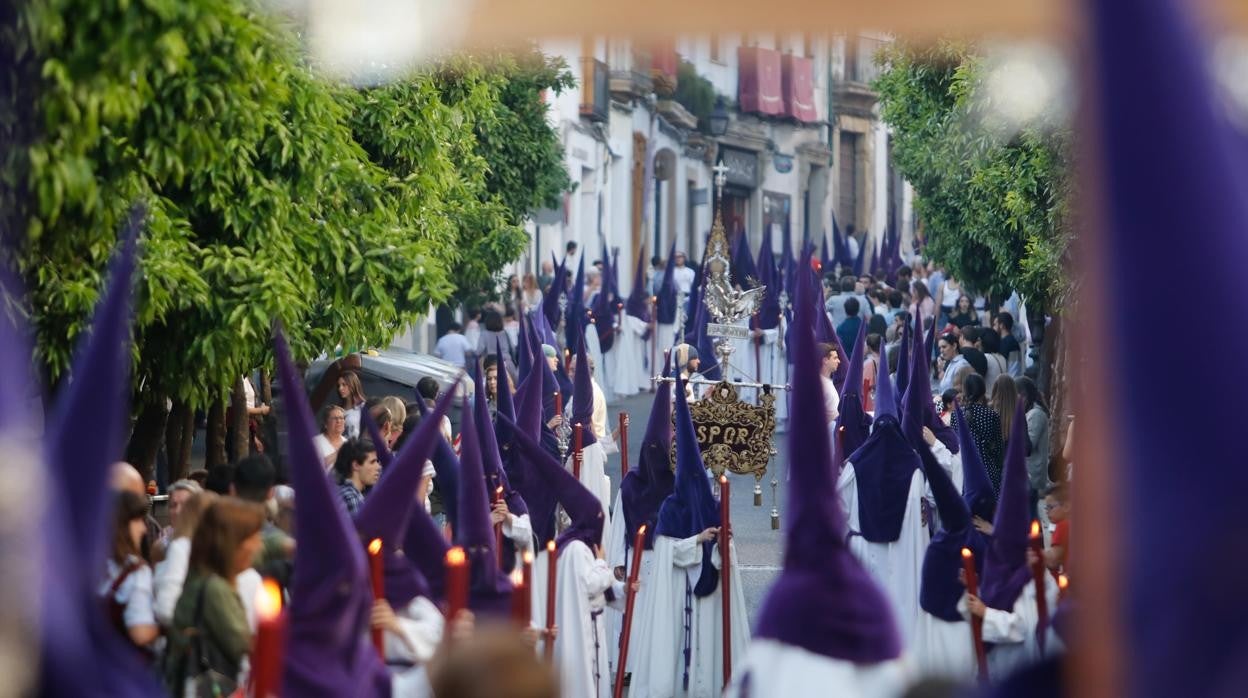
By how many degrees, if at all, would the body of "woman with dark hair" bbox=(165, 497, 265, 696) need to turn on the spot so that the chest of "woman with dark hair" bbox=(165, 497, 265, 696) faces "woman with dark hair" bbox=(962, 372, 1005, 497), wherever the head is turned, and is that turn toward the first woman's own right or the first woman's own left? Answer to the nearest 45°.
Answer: approximately 45° to the first woman's own left

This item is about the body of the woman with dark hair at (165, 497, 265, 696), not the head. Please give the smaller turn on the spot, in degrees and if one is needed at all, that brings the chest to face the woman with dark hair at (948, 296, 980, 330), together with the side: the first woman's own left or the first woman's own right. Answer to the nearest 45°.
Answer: approximately 45° to the first woman's own left

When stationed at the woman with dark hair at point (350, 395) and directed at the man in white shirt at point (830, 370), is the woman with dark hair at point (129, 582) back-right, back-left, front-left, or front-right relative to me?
back-right

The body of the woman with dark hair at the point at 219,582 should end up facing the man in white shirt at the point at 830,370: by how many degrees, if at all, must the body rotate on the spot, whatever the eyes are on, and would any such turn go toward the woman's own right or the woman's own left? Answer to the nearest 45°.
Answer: approximately 45° to the woman's own left

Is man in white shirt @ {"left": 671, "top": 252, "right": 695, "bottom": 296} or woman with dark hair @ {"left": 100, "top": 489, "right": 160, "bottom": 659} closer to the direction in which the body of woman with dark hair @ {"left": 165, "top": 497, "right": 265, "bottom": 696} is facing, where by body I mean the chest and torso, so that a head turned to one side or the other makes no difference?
the man in white shirt

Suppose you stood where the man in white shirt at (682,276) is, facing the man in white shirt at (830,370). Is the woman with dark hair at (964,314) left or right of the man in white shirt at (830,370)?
left

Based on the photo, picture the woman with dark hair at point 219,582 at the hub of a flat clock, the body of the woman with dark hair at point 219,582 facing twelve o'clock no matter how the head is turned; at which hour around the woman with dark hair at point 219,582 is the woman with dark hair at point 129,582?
the woman with dark hair at point 129,582 is roughly at 8 o'clock from the woman with dark hair at point 219,582.

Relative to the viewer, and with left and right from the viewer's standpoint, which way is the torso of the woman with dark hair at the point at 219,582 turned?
facing to the right of the viewer

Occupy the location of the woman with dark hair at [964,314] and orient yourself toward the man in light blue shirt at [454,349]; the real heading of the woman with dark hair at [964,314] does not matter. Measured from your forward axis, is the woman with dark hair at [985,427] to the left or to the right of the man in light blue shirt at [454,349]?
left
